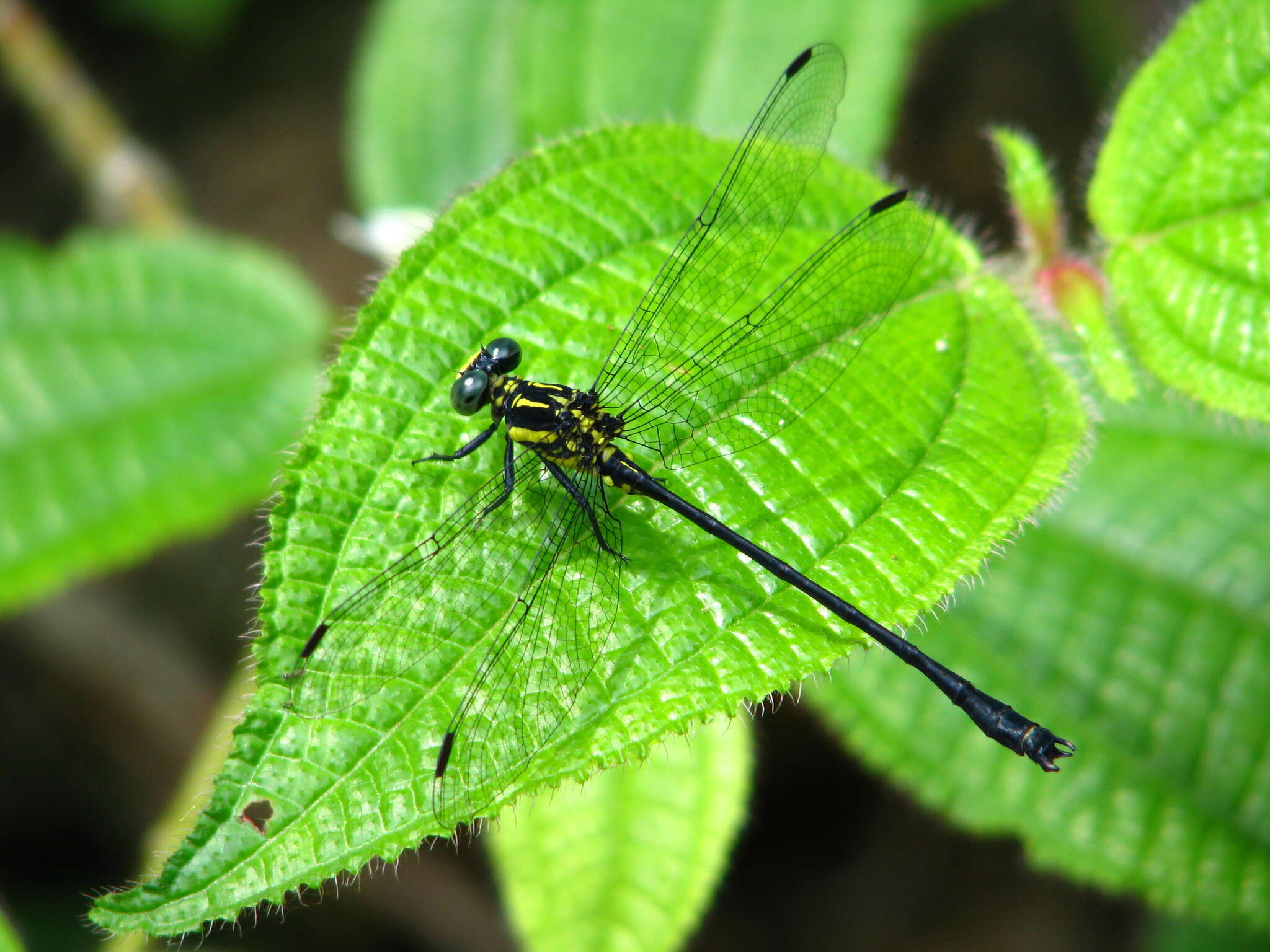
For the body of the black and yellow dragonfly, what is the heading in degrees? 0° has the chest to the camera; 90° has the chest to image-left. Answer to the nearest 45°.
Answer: approximately 135°
